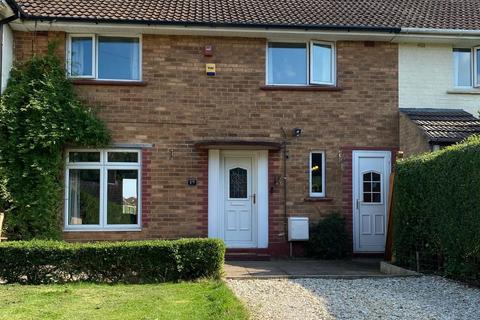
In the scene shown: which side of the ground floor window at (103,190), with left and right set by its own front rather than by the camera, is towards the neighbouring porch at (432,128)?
left

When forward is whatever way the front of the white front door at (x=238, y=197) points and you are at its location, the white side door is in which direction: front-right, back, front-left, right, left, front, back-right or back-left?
left

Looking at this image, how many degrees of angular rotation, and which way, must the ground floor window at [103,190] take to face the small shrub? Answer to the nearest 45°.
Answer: approximately 90° to its left

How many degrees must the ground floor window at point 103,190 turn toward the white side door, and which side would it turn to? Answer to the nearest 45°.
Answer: approximately 90° to its left

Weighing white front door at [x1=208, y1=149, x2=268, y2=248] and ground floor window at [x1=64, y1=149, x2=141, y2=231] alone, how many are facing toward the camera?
2

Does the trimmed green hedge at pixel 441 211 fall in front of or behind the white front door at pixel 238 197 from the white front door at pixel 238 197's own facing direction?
in front

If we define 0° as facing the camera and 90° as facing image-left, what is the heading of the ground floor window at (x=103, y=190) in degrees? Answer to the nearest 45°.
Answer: approximately 0°

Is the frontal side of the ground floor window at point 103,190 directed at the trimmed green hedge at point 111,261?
yes

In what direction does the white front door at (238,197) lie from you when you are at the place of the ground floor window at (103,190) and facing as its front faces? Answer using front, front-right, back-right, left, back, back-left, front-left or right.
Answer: left

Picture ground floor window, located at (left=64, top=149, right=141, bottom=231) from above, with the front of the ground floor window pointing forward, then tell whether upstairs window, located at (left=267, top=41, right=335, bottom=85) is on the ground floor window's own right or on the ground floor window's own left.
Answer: on the ground floor window's own left
